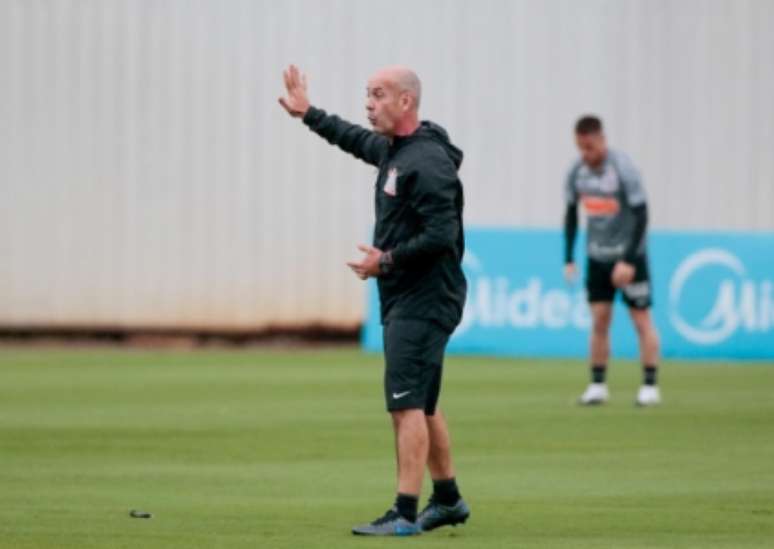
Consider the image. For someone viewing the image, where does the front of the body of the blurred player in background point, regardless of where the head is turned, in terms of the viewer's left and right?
facing the viewer and to the left of the viewer

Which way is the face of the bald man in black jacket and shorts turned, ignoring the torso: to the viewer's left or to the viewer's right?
to the viewer's left

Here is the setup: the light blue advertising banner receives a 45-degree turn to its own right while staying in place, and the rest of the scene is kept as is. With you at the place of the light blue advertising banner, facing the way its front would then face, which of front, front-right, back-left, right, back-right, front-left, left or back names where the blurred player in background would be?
front-left

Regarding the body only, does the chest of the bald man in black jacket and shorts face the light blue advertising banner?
no

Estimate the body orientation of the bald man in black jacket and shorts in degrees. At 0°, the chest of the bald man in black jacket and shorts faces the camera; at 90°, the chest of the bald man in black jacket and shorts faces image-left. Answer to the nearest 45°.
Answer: approximately 90°

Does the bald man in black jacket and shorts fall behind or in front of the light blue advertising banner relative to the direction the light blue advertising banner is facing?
in front

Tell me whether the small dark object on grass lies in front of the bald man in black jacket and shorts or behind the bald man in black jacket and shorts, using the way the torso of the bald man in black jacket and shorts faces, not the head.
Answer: in front

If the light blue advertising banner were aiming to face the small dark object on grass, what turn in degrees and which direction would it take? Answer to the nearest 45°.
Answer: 0° — it already faces it

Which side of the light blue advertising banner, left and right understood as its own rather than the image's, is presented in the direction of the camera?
front

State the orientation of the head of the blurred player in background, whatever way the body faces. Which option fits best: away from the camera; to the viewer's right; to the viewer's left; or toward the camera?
toward the camera
